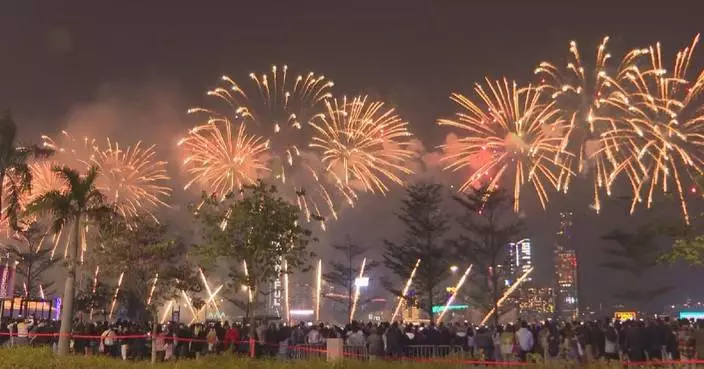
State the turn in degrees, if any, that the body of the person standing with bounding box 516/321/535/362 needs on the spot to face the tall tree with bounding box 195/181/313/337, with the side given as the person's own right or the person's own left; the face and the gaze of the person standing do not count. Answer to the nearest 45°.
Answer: approximately 90° to the person's own left

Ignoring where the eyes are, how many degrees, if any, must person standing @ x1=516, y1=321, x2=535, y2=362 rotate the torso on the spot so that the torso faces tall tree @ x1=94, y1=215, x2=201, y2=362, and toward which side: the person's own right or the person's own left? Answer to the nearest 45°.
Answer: approximately 90° to the person's own left

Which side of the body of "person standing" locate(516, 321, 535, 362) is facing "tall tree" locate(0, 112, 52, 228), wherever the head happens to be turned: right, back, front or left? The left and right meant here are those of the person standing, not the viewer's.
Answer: left

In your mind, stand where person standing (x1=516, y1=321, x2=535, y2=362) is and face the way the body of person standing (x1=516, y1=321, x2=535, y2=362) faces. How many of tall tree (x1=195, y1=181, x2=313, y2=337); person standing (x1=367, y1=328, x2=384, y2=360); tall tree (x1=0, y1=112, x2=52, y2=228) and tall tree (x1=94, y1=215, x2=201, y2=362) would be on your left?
4

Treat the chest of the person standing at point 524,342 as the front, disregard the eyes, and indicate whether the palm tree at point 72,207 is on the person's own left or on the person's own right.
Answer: on the person's own left

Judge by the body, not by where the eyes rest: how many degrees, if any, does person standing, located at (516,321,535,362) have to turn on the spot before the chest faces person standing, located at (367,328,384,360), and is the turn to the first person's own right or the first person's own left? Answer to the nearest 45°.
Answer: approximately 90° to the first person's own left

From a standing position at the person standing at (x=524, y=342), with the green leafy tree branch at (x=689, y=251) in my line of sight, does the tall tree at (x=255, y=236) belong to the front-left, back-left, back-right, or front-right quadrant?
back-left

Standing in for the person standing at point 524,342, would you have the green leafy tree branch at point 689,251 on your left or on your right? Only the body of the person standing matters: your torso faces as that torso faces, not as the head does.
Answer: on your right

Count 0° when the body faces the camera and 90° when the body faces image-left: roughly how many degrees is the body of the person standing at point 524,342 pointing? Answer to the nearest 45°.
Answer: approximately 180°
